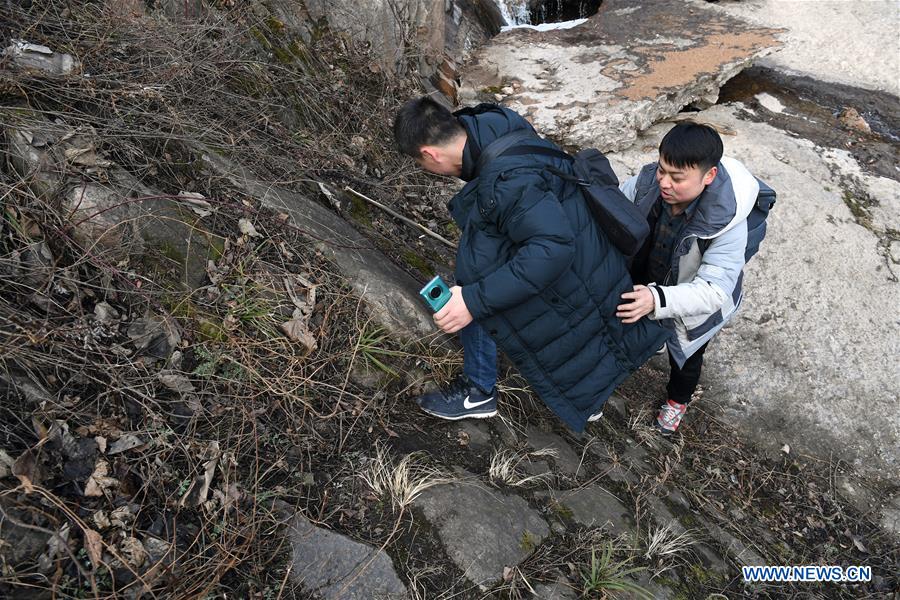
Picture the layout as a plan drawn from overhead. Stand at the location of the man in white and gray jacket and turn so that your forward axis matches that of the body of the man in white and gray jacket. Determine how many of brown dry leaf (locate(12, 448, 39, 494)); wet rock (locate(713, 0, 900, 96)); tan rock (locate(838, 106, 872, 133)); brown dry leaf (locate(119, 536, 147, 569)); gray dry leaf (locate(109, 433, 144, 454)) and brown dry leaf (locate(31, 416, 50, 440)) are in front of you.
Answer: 4

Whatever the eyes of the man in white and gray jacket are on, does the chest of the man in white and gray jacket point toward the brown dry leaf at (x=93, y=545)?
yes

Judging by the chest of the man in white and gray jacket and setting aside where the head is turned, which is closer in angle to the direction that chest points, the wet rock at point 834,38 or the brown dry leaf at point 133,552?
the brown dry leaf

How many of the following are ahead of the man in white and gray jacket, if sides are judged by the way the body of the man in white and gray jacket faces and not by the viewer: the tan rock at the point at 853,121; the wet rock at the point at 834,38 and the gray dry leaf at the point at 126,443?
1

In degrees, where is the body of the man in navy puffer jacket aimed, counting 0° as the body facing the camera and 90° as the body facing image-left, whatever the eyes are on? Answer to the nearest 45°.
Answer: approximately 90°

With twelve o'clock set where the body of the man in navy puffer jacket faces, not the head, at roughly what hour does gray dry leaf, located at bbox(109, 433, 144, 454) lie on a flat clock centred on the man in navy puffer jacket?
The gray dry leaf is roughly at 11 o'clock from the man in navy puffer jacket.

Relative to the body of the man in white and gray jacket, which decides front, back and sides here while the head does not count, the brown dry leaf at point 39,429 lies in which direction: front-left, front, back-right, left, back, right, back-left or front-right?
front

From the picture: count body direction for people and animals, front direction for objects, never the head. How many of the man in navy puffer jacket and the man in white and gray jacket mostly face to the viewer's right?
0

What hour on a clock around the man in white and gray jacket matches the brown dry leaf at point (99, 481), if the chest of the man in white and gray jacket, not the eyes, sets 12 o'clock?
The brown dry leaf is roughly at 12 o'clock from the man in white and gray jacket.

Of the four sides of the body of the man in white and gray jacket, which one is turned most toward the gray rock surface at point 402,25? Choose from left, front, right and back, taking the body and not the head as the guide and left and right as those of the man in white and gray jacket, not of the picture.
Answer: right

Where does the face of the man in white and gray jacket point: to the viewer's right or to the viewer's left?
to the viewer's left
